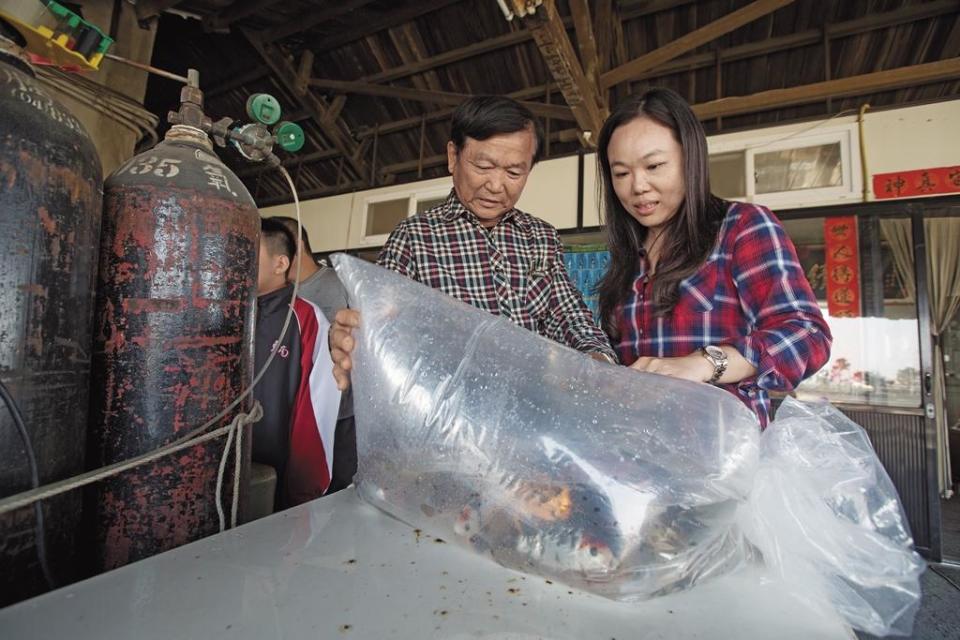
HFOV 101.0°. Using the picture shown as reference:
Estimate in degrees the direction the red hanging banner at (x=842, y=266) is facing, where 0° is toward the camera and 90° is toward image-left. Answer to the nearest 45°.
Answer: approximately 0°

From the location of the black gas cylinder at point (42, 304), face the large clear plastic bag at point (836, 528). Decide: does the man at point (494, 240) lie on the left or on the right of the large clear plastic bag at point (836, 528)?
left

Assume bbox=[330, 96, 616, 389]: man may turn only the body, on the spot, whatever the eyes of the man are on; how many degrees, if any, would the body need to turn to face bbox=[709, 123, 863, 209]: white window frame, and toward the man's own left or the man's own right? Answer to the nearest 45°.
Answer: approximately 135° to the man's own left

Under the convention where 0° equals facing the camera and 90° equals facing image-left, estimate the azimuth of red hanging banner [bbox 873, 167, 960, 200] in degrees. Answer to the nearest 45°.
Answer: approximately 0°

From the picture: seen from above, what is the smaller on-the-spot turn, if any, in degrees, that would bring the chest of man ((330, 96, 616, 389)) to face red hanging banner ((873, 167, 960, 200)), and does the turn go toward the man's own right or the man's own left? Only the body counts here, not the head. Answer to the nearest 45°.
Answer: approximately 135° to the man's own left

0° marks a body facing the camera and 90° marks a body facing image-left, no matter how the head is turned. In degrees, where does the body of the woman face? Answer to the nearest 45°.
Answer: approximately 45°
